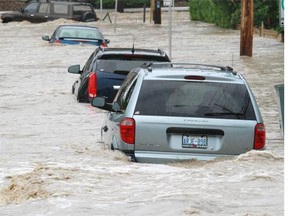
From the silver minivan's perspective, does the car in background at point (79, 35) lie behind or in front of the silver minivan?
in front

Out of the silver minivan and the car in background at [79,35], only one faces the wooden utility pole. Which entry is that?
the silver minivan

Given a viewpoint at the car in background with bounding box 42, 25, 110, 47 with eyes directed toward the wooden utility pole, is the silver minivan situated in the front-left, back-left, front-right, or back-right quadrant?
front-right

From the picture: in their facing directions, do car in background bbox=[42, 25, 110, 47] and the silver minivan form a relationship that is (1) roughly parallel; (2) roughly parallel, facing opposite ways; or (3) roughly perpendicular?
roughly parallel

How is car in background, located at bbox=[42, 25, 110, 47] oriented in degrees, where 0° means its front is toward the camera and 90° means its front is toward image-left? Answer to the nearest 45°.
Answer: approximately 180°

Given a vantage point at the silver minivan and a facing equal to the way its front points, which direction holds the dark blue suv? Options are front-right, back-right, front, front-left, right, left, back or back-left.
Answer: front

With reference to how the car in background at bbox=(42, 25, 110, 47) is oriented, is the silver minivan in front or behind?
behind

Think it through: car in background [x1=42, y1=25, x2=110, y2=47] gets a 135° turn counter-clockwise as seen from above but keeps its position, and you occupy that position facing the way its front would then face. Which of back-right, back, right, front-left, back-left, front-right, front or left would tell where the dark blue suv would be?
front-left

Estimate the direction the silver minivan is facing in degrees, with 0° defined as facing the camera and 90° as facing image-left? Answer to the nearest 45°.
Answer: approximately 180°

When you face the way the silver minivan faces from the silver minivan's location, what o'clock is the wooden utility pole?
The wooden utility pole is roughly at 12 o'clock from the silver minivan.

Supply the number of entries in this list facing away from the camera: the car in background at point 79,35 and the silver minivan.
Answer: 2

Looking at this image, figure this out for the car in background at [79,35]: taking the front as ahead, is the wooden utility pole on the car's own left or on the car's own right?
on the car's own right
